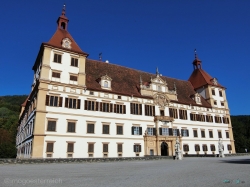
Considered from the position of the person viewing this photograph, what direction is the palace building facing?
facing the viewer and to the right of the viewer
